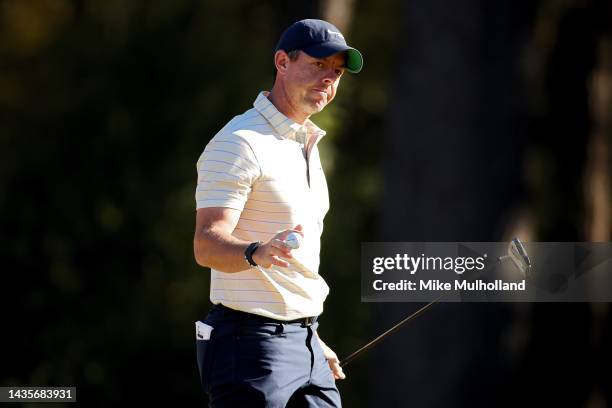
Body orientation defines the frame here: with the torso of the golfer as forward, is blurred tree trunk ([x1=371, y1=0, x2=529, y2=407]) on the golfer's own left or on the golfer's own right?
on the golfer's own left

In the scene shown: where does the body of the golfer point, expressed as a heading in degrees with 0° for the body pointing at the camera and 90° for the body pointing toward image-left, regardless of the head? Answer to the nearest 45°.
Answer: approximately 315°
